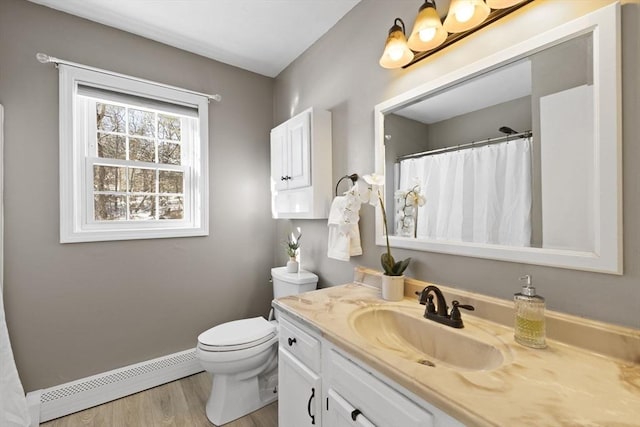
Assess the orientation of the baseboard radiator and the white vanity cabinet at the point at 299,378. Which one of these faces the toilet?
the baseboard radiator

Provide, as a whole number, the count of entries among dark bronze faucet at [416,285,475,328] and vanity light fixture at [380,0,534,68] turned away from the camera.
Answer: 0

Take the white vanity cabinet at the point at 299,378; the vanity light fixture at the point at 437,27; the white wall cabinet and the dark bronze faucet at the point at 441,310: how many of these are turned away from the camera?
0

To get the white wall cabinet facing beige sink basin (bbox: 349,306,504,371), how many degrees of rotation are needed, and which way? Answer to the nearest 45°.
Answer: approximately 90° to its left

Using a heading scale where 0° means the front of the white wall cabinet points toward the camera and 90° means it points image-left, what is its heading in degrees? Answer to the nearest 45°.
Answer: approximately 45°

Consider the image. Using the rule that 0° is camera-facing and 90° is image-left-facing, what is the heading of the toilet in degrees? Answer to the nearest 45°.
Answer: approximately 45°

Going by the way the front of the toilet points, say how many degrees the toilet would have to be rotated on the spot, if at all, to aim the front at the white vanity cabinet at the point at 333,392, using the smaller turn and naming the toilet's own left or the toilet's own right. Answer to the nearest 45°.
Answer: approximately 90° to the toilet's own left

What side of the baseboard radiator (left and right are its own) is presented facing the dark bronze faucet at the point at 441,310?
front
